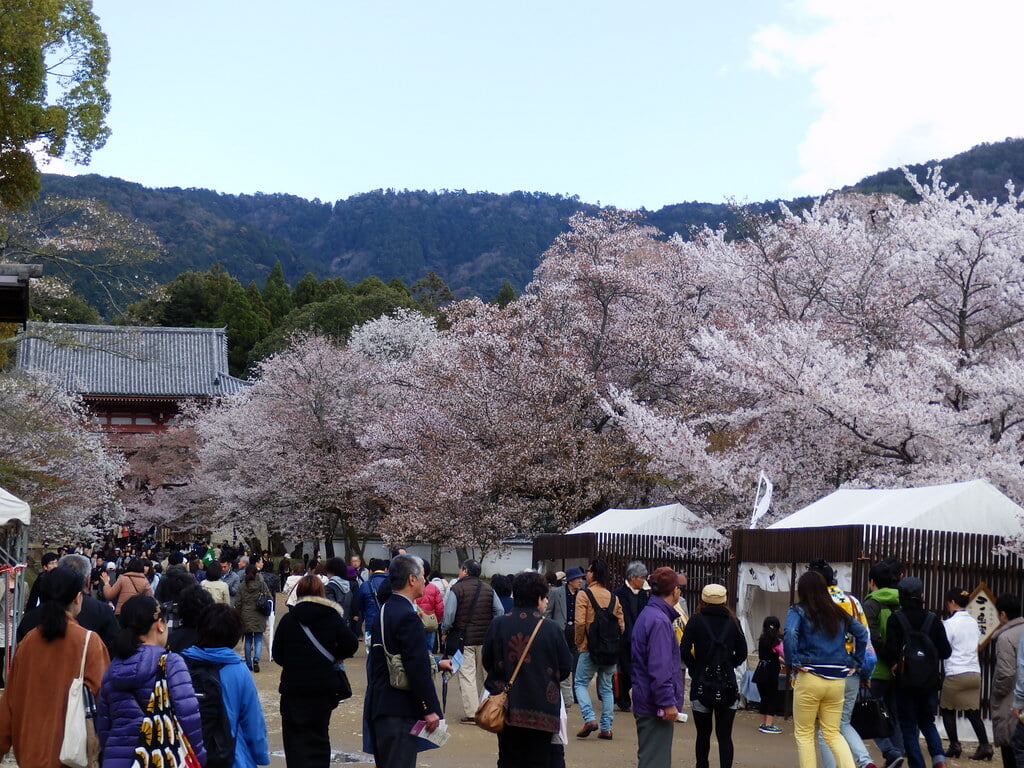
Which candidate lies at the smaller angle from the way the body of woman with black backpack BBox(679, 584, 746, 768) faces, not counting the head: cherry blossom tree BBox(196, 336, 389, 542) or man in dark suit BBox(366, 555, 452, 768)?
the cherry blossom tree

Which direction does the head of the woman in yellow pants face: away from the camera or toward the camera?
away from the camera

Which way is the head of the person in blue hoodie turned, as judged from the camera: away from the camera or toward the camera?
away from the camera

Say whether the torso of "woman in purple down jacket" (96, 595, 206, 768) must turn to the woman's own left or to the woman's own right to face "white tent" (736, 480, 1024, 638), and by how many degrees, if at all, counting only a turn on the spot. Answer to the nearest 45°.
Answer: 0° — they already face it

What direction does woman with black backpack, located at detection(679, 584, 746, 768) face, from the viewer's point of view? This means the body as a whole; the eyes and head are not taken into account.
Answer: away from the camera

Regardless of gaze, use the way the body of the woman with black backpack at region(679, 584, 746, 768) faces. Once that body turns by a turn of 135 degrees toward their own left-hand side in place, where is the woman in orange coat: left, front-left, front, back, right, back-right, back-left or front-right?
front

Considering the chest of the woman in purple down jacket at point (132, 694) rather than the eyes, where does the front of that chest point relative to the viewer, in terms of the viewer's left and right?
facing away from the viewer and to the right of the viewer

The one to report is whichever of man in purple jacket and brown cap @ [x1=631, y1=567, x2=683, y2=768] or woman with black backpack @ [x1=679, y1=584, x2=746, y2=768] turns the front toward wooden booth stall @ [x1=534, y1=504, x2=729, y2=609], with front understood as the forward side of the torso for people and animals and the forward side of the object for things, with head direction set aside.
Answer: the woman with black backpack

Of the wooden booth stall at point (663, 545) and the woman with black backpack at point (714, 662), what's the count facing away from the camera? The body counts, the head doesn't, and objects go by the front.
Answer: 1

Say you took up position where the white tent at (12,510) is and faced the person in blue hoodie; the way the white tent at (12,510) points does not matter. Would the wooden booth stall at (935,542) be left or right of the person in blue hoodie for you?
left

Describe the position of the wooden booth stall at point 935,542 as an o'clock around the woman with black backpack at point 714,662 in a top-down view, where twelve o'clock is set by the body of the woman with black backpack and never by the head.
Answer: The wooden booth stall is roughly at 1 o'clock from the woman with black backpack.

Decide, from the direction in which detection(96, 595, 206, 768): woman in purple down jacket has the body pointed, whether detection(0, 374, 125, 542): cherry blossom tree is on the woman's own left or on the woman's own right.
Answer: on the woman's own left

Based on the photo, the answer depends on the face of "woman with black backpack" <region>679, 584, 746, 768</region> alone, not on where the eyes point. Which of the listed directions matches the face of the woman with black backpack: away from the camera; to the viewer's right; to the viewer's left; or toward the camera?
away from the camera

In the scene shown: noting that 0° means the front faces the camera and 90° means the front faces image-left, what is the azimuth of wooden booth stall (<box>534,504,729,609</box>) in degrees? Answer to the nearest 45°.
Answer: approximately 0°
